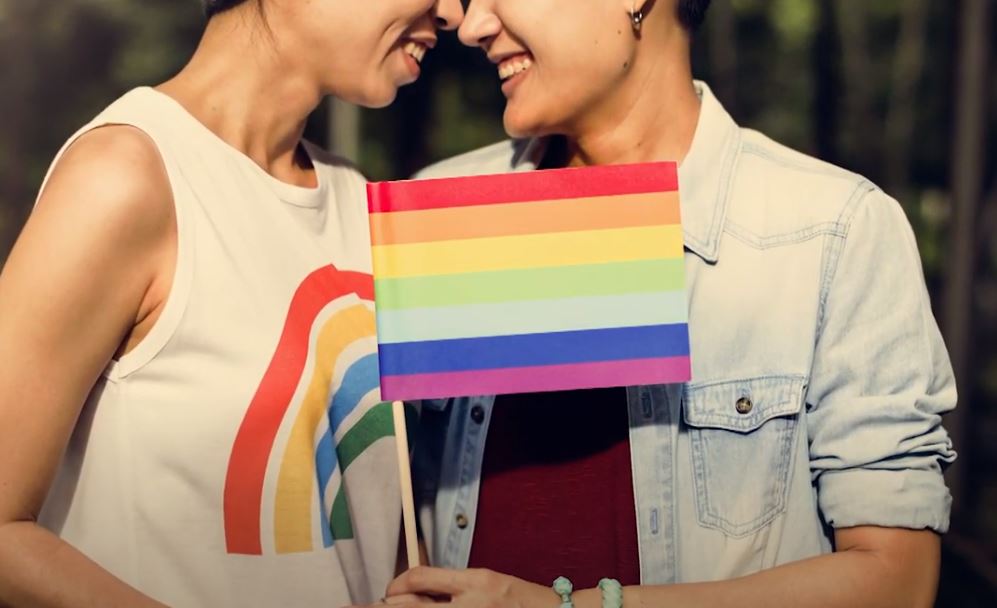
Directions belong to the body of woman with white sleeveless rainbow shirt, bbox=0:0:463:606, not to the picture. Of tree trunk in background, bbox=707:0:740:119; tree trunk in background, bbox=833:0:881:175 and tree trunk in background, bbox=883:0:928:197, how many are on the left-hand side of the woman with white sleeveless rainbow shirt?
3

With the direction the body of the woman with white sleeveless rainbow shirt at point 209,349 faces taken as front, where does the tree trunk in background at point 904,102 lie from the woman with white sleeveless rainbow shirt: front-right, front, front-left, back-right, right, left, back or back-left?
left

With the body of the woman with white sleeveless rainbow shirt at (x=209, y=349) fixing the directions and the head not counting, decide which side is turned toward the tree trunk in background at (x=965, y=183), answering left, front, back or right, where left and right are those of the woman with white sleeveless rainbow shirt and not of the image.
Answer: left

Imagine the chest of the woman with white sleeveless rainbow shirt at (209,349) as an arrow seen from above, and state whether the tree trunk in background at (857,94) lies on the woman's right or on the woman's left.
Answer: on the woman's left

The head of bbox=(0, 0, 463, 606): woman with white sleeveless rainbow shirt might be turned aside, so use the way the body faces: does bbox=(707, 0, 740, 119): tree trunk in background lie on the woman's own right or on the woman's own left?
on the woman's own left

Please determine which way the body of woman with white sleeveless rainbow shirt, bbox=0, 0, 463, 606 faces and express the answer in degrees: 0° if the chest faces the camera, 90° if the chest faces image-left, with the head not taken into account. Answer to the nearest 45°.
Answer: approximately 315°

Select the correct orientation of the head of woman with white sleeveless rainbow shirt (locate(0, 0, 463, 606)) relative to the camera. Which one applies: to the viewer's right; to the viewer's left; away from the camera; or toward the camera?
to the viewer's right
